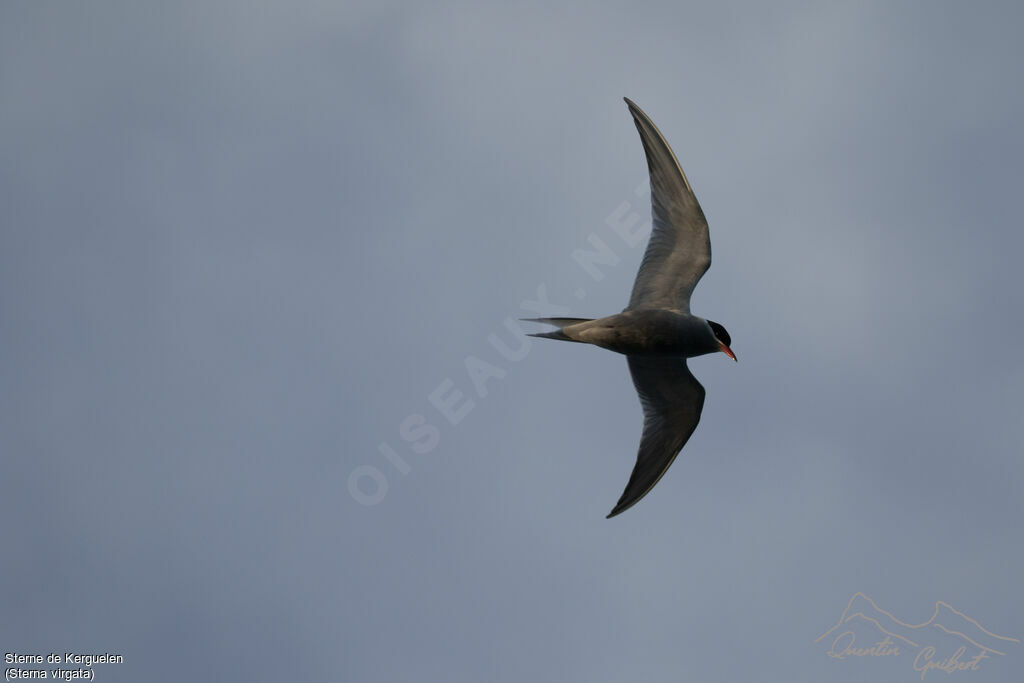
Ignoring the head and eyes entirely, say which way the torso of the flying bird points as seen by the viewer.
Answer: to the viewer's right
